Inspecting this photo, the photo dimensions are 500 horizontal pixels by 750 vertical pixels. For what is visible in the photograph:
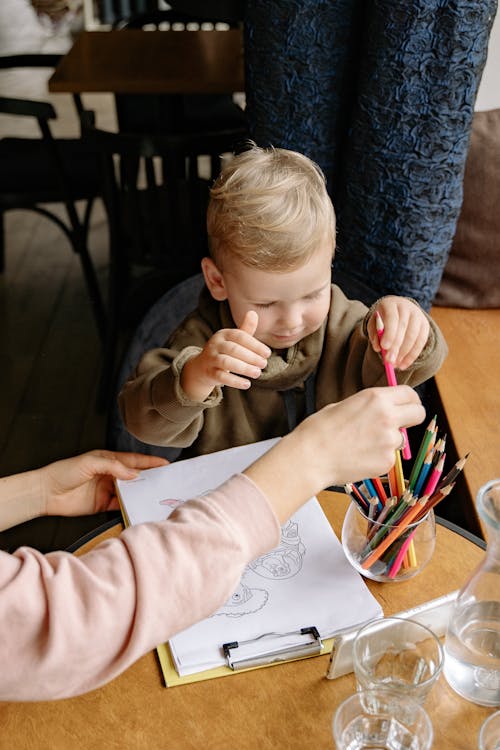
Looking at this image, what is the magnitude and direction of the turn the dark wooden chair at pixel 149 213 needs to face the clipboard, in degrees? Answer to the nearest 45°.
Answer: approximately 180°

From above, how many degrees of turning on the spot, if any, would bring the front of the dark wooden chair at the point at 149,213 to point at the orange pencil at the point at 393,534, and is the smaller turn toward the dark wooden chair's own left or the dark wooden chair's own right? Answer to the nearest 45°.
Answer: approximately 180°

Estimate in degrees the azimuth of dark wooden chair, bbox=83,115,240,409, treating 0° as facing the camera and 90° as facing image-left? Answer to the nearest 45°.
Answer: approximately 180°

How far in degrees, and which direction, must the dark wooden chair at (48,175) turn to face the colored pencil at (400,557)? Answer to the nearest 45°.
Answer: approximately 90° to its right

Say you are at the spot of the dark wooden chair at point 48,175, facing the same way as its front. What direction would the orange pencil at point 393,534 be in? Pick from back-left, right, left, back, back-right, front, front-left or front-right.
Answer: right

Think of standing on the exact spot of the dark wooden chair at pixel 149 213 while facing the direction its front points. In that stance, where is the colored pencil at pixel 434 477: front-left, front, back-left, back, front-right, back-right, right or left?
back

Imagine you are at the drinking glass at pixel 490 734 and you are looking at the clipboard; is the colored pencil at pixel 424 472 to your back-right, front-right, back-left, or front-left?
front-right

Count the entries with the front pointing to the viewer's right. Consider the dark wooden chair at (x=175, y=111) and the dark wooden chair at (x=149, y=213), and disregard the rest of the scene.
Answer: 0

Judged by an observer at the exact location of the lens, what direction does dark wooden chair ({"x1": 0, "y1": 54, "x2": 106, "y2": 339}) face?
facing to the right of the viewer
